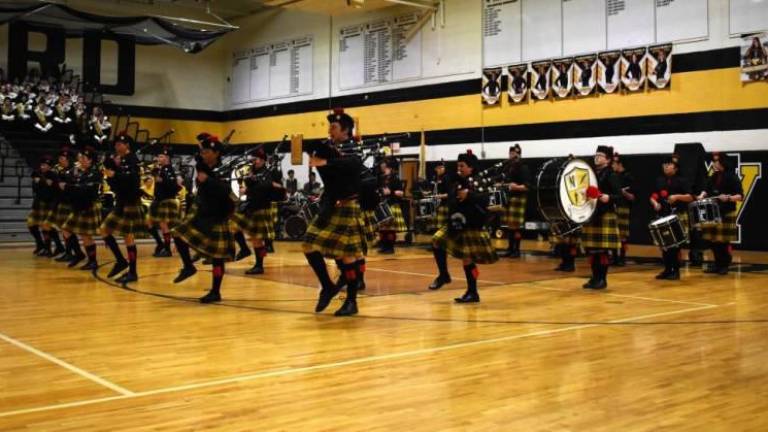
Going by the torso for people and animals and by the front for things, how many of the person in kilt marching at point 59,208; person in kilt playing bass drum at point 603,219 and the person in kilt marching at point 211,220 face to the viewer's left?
3

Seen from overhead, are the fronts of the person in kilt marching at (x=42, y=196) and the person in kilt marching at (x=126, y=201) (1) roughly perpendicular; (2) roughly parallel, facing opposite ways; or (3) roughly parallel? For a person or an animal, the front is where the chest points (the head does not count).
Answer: roughly parallel

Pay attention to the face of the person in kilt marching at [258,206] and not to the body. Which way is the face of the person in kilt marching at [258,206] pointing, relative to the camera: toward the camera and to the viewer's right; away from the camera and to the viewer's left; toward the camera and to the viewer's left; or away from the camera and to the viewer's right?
toward the camera and to the viewer's left

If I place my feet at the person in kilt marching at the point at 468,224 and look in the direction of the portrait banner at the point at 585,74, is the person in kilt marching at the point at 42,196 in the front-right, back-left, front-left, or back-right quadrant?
front-left

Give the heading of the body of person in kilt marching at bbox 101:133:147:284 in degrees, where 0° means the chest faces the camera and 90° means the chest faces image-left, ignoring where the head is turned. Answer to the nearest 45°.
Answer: approximately 45°

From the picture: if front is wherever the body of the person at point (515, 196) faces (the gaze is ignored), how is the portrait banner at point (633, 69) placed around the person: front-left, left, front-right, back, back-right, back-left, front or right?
back

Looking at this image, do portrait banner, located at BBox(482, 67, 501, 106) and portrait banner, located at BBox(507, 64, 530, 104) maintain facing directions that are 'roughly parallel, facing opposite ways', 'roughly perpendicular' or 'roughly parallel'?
roughly parallel

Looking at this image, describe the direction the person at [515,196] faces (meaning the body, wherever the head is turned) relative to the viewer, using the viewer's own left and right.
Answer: facing the viewer and to the left of the viewer

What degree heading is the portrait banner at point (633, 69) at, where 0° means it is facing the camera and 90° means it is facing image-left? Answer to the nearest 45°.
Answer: approximately 45°

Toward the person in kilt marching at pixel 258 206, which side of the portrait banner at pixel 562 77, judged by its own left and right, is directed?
front

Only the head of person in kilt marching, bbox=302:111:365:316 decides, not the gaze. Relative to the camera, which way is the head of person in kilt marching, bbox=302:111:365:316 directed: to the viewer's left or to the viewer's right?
to the viewer's left

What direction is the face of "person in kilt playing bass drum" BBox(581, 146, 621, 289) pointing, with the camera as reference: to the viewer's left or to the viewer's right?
to the viewer's left

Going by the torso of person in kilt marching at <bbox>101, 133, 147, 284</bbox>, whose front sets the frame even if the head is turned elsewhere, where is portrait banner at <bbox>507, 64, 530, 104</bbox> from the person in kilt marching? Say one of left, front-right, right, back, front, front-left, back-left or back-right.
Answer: back

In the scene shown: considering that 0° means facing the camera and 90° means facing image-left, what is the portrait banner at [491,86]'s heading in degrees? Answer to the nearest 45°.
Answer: approximately 45°

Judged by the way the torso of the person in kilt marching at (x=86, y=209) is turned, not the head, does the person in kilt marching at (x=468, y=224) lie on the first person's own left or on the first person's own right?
on the first person's own left
